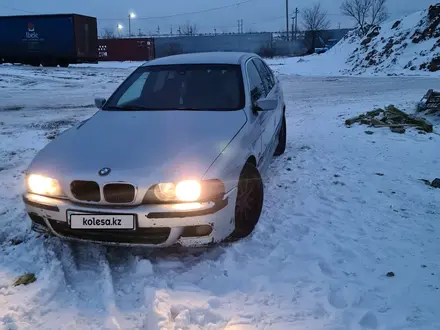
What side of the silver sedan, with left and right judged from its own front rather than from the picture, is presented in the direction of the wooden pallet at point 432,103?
back

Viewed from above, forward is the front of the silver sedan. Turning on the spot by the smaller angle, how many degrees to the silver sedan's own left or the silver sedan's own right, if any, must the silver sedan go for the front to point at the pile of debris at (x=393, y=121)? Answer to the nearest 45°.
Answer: approximately 180°

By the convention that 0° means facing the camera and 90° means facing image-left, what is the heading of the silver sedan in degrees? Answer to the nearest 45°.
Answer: approximately 45°

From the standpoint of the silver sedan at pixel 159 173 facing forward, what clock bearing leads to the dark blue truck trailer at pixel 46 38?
The dark blue truck trailer is roughly at 4 o'clock from the silver sedan.
